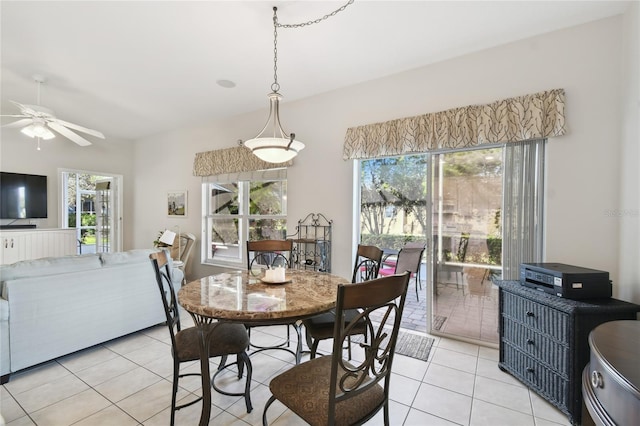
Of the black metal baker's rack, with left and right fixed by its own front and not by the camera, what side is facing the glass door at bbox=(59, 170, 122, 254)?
right

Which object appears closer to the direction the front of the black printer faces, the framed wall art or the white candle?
the white candle

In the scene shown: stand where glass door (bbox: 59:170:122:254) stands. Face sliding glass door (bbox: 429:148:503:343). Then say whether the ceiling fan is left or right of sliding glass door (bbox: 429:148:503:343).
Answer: right

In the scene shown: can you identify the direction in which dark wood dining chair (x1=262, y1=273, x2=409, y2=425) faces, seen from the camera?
facing away from the viewer and to the left of the viewer

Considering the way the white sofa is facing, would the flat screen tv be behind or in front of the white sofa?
in front

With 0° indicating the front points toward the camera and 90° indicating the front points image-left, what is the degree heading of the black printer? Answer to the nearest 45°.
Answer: approximately 45°

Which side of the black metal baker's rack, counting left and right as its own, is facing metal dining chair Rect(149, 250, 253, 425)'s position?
front

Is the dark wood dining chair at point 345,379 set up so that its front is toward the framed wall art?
yes

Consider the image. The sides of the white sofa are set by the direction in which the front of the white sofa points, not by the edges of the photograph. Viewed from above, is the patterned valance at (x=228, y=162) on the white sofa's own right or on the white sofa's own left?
on the white sofa's own right

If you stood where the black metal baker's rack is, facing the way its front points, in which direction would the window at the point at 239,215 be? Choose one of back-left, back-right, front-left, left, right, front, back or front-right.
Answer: right

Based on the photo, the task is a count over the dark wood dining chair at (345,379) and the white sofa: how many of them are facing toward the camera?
0

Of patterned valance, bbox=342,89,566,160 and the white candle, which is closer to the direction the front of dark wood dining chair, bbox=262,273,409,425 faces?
the white candle

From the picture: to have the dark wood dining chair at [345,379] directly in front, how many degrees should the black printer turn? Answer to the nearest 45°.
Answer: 0° — it already faces it

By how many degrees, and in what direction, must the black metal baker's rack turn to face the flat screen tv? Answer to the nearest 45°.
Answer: approximately 45° to its right

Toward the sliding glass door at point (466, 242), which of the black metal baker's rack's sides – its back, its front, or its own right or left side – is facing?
left

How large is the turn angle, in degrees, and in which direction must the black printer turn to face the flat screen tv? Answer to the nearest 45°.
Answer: approximately 45° to its right
